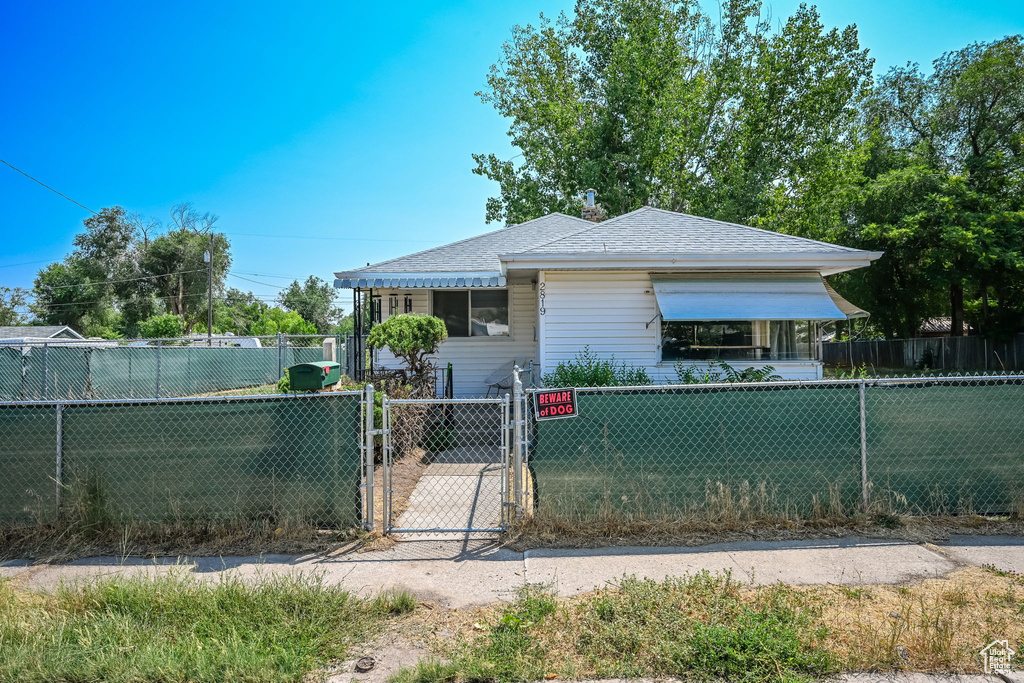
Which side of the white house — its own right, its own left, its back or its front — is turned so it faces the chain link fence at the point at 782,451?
front

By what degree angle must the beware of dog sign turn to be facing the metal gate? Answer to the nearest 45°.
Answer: approximately 135° to its right

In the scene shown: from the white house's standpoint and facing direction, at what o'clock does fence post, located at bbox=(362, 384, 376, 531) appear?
The fence post is roughly at 1 o'clock from the white house.

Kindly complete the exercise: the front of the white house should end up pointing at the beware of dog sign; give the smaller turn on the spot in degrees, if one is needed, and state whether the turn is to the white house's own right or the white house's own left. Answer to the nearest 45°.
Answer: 0° — it already faces it

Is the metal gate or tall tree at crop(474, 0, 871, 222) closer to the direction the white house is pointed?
the metal gate

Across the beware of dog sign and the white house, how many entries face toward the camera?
2

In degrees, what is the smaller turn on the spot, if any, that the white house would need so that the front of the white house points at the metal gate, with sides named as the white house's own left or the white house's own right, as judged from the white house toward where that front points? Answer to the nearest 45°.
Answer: approximately 45° to the white house's own right

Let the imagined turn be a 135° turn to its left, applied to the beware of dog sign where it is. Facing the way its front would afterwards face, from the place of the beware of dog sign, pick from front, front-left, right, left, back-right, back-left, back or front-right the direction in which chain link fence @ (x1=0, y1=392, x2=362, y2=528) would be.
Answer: back-left

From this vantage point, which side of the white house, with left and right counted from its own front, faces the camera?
front

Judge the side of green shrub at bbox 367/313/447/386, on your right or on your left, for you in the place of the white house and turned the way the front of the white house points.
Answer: on your right

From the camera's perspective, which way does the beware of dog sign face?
toward the camera

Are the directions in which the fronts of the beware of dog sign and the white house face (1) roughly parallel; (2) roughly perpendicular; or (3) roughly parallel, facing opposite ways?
roughly parallel

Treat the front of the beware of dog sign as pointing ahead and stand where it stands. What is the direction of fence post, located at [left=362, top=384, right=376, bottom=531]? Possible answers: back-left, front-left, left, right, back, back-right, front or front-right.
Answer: right
